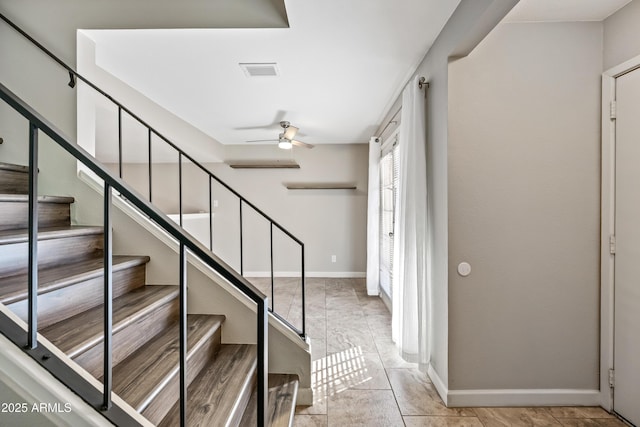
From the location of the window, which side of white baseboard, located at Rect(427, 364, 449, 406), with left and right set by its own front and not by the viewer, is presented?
right

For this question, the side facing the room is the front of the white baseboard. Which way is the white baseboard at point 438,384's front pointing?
to the viewer's left

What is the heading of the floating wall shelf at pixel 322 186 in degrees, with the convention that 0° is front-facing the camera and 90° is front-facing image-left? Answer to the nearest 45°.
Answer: approximately 0°

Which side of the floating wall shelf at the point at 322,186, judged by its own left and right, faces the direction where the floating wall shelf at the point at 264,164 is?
right

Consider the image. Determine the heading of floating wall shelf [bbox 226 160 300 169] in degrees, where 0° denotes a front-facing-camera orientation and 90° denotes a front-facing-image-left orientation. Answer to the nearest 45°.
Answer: approximately 0°

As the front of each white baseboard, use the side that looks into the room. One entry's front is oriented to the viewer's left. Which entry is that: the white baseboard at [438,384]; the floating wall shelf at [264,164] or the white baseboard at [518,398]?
the white baseboard at [438,384]
